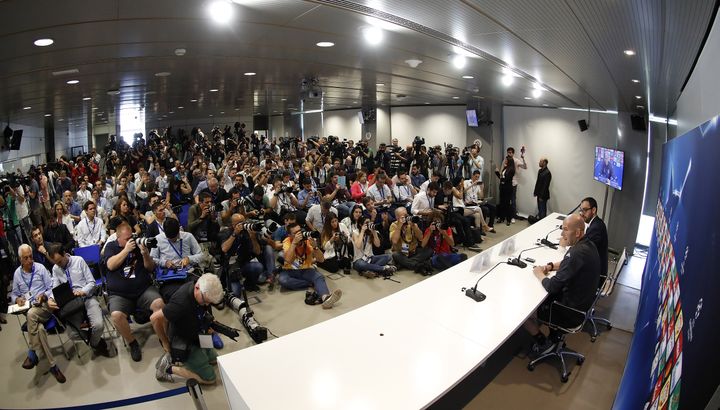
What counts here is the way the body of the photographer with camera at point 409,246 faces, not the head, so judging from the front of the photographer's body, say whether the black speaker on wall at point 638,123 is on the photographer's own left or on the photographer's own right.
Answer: on the photographer's own left

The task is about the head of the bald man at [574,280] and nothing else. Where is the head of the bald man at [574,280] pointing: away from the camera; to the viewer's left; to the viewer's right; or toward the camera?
to the viewer's left

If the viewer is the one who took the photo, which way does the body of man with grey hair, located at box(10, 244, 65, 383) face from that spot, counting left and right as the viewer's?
facing the viewer

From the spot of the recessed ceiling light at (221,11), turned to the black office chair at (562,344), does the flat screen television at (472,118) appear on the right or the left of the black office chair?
left

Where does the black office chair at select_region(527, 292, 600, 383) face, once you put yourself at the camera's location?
facing to the left of the viewer

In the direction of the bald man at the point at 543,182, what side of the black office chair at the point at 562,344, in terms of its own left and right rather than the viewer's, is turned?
right

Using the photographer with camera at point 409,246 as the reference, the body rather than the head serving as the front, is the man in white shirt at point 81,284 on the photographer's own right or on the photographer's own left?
on the photographer's own right

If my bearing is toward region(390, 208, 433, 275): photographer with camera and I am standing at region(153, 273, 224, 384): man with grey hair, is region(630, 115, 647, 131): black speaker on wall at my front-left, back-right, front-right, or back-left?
front-right

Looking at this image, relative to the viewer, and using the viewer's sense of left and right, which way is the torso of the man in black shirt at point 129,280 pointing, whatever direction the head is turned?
facing the viewer and to the right of the viewer

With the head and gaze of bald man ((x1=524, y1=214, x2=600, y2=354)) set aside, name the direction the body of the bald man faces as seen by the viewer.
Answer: to the viewer's left
